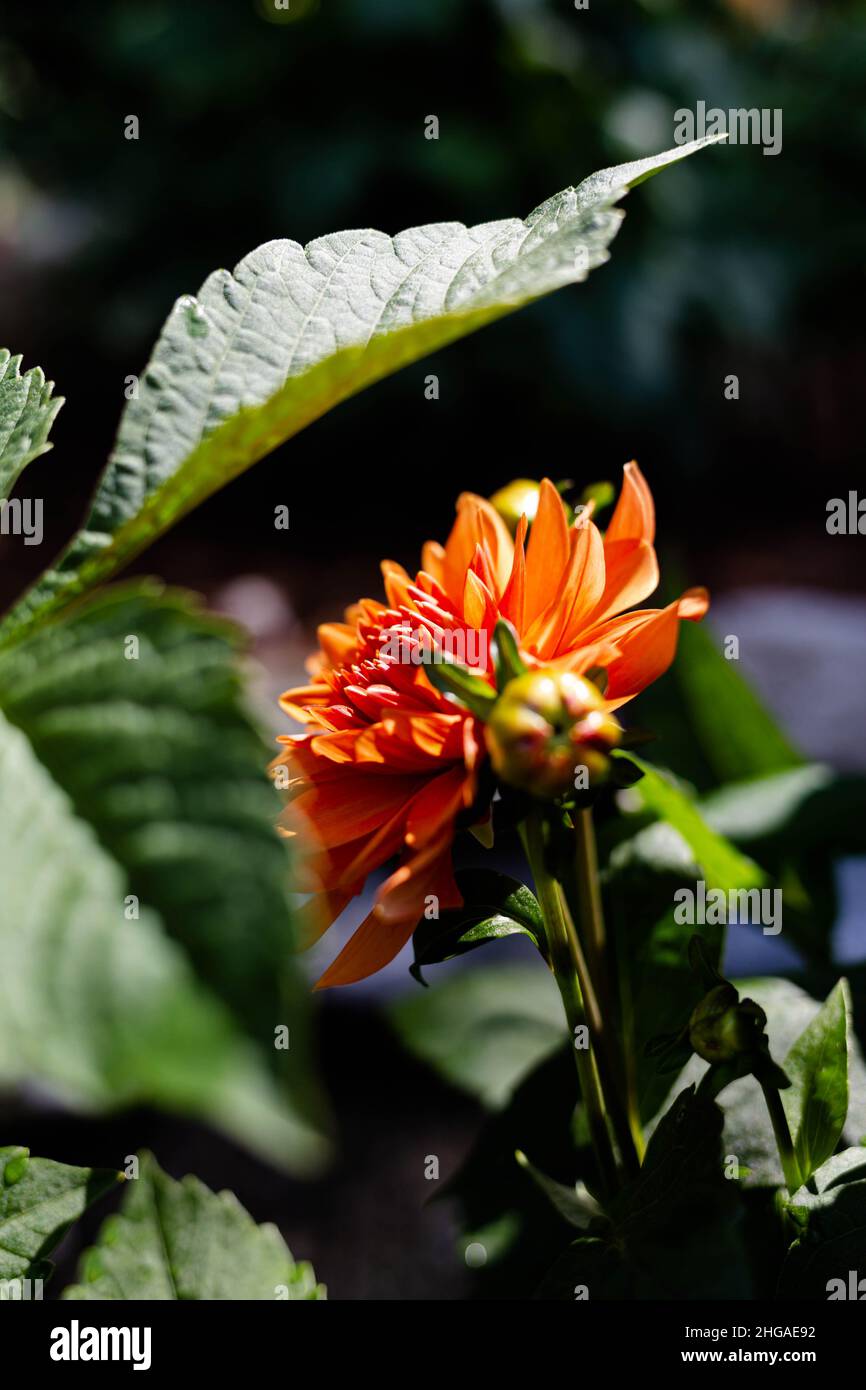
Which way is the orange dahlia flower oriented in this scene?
to the viewer's left
